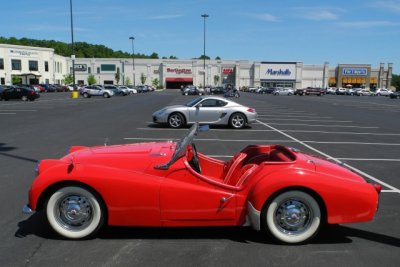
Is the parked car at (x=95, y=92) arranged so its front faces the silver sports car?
no

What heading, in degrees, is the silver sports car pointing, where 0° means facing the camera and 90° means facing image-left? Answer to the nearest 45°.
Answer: approximately 90°

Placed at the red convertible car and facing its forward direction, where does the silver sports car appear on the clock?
The silver sports car is roughly at 3 o'clock from the red convertible car.

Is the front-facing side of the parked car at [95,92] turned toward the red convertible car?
no

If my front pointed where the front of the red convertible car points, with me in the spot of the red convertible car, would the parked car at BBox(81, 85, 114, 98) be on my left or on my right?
on my right

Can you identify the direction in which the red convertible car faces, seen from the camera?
facing to the left of the viewer

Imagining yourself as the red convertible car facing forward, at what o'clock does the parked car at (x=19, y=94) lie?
The parked car is roughly at 2 o'clock from the red convertible car.

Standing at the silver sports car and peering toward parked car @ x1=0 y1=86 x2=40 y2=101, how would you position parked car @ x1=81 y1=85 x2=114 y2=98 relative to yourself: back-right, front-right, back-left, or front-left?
front-right
